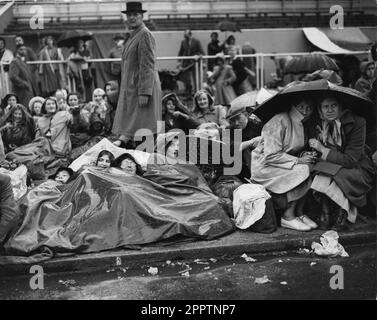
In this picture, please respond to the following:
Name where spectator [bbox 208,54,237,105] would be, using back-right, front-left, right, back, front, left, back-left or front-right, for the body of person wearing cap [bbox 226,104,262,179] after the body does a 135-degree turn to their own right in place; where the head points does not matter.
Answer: front

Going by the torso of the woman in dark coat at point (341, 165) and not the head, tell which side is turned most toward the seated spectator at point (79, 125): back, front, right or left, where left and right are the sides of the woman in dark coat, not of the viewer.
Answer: right

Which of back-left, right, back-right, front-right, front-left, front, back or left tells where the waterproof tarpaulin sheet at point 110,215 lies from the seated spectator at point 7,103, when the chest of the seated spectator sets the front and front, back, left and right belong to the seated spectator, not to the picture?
front

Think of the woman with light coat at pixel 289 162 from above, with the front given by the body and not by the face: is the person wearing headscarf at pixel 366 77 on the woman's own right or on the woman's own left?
on the woman's own left

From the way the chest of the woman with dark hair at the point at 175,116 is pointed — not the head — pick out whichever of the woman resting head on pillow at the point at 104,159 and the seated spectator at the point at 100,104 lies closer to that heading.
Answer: the woman resting head on pillow

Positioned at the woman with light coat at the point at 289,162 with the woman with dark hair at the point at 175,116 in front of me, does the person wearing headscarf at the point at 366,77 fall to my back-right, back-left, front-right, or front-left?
front-right

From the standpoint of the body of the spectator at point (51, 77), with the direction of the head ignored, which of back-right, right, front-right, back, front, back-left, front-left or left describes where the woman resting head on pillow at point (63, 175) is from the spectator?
front

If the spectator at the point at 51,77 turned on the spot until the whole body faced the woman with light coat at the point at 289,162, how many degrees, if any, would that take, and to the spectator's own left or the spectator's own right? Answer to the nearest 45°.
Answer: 0° — they already face them

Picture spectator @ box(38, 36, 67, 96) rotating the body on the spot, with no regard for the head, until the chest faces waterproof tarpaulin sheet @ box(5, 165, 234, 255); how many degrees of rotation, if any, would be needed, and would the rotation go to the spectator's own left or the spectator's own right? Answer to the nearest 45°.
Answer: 0° — they already face it

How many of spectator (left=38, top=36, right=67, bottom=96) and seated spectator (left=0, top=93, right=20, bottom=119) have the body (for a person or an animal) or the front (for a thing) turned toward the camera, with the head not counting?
2

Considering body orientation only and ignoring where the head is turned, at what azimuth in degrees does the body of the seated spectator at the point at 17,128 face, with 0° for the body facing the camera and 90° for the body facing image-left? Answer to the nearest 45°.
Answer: approximately 0°

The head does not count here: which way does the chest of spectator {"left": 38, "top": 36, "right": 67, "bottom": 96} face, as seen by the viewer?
toward the camera

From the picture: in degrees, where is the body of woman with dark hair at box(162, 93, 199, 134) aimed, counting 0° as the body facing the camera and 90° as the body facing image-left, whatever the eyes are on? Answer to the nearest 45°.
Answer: approximately 45°
